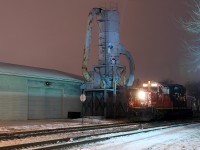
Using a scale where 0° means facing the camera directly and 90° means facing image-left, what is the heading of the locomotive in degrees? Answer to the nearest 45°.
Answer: approximately 45°

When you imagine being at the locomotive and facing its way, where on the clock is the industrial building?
The industrial building is roughly at 2 o'clock from the locomotive.
